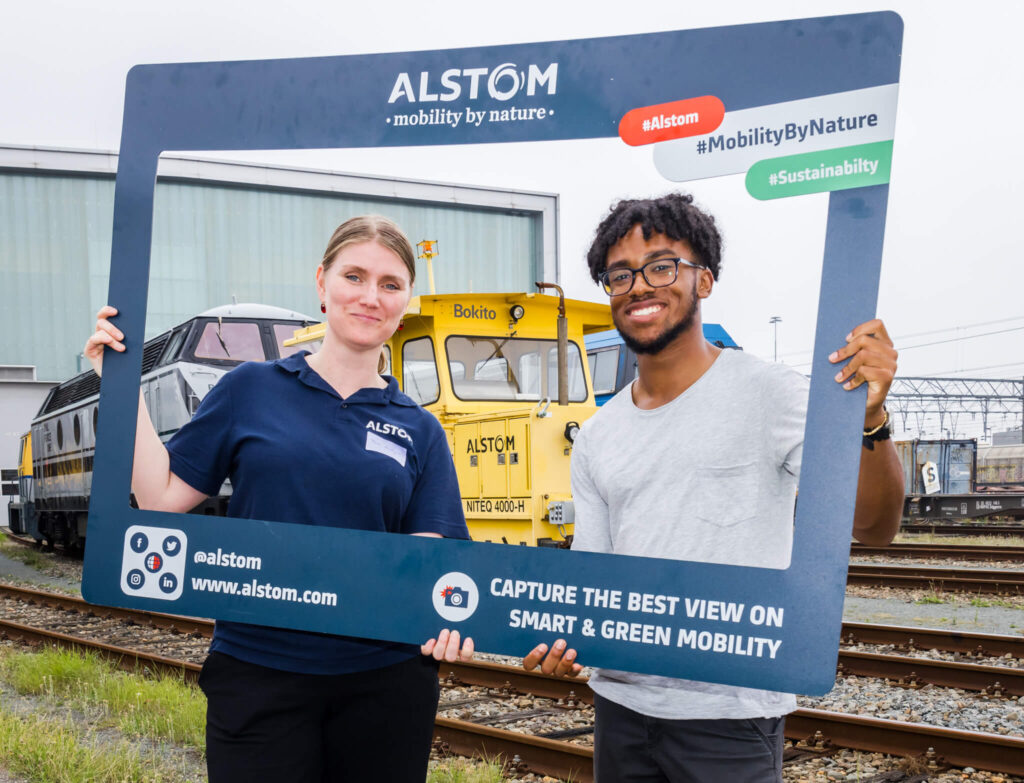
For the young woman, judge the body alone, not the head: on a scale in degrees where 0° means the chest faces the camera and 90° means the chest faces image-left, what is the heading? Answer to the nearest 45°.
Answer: approximately 0°

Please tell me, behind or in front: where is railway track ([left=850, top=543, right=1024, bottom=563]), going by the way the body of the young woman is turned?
behind

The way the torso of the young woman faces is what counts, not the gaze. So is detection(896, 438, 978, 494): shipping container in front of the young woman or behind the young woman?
behind

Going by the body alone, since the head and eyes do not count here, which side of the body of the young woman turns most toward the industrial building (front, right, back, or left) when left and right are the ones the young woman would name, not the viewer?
back
